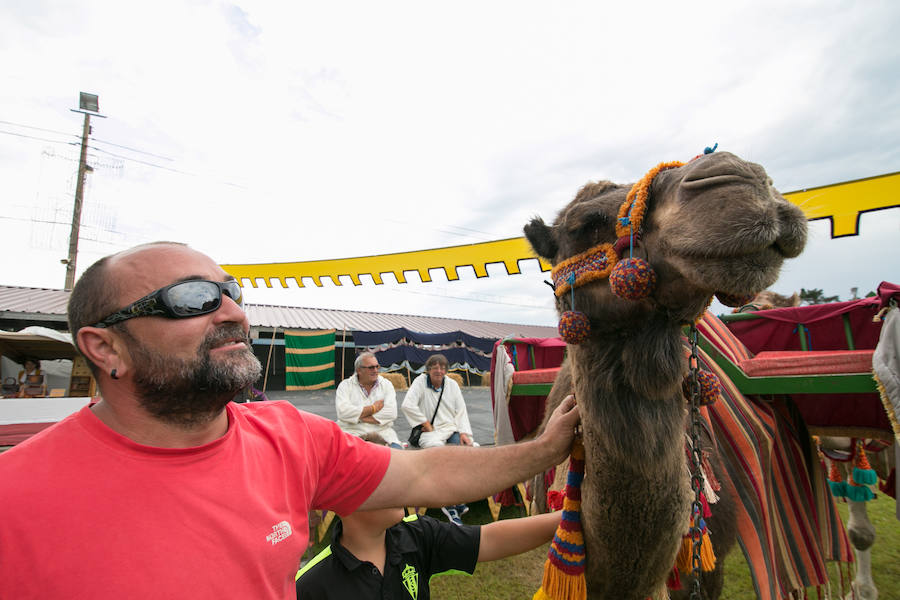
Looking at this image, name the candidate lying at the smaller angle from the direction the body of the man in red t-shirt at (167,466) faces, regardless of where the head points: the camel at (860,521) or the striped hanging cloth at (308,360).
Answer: the camel

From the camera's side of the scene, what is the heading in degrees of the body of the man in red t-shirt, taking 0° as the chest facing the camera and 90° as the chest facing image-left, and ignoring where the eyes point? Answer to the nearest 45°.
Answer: approximately 315°

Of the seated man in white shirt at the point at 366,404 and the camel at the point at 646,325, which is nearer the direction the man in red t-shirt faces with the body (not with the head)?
the camel

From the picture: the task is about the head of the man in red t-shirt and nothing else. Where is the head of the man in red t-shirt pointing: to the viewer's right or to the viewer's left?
to the viewer's right

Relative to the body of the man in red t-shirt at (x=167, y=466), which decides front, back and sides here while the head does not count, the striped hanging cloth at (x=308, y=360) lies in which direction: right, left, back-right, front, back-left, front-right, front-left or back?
back-left
